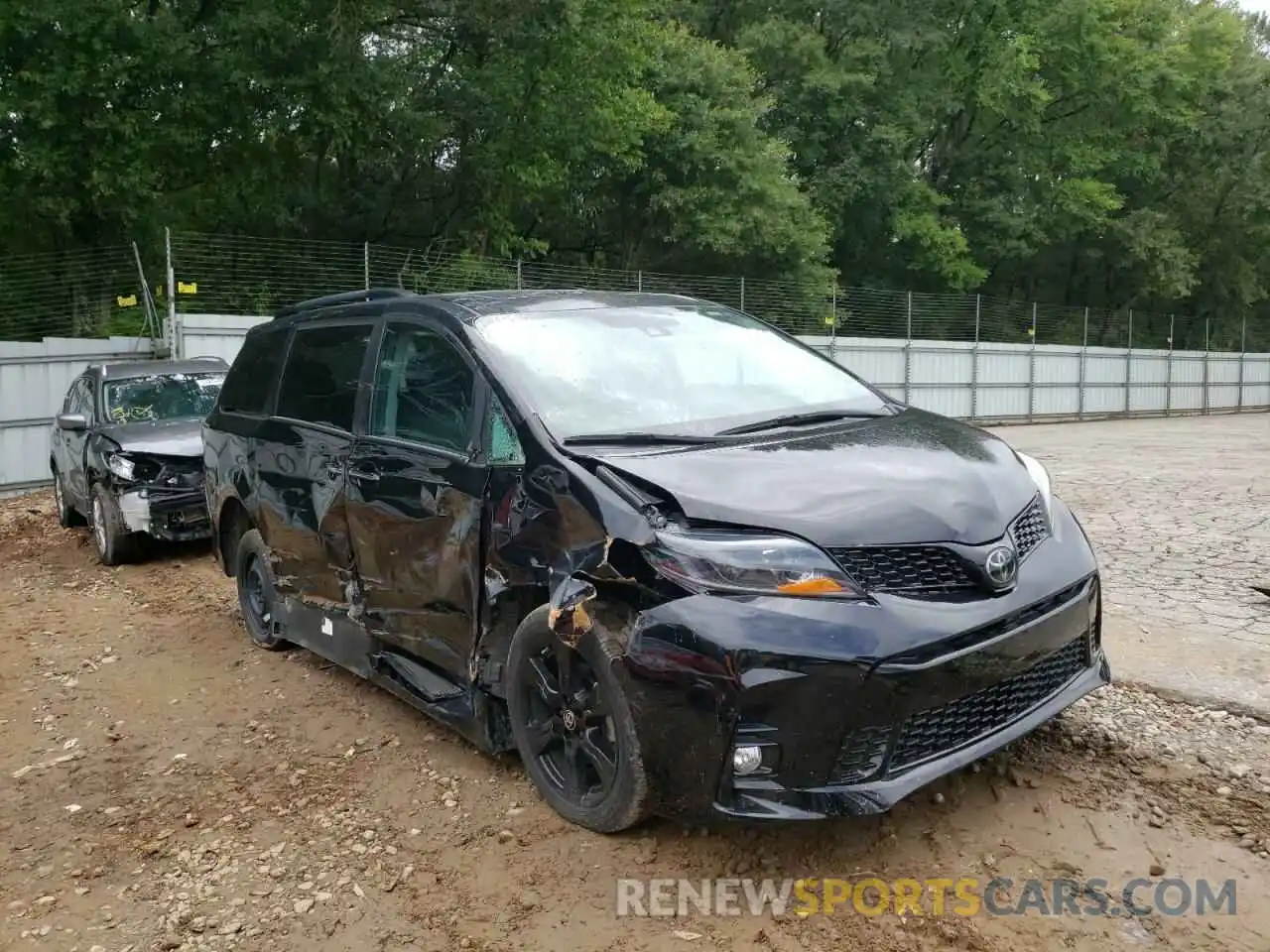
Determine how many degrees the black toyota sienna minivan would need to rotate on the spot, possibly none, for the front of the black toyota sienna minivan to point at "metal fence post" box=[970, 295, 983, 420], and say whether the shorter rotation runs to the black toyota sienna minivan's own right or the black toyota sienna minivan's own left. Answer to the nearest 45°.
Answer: approximately 135° to the black toyota sienna minivan's own left

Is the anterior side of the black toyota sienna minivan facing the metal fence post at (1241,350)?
no

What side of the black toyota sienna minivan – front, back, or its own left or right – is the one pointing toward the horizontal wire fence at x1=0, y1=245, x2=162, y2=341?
back

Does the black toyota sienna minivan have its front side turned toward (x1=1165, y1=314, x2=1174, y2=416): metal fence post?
no

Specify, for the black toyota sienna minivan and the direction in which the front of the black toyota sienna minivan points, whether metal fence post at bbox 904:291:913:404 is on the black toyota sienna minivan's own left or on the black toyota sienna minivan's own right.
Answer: on the black toyota sienna minivan's own left

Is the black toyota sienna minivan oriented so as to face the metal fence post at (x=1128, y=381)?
no
